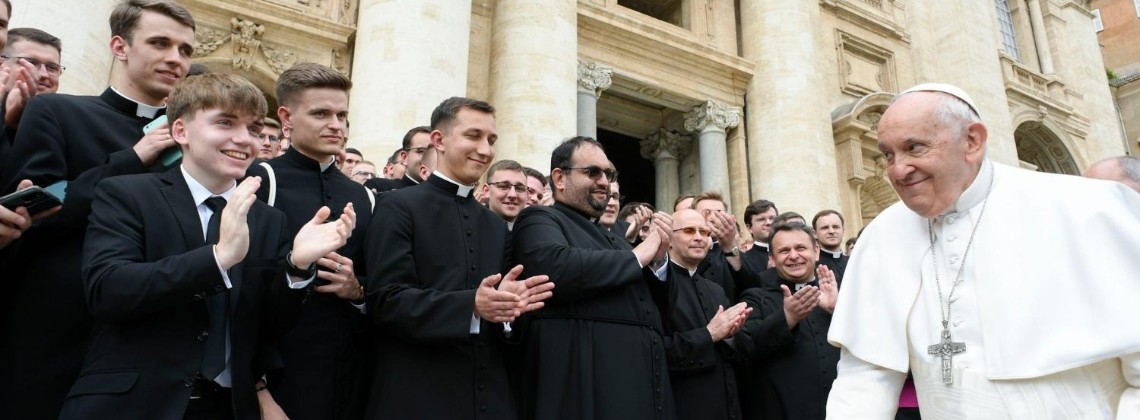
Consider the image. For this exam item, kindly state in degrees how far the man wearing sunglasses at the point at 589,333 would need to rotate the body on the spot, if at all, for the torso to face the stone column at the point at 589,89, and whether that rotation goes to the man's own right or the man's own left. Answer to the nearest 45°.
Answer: approximately 135° to the man's own left

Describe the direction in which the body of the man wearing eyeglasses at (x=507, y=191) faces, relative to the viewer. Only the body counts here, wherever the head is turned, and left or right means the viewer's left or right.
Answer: facing the viewer and to the right of the viewer

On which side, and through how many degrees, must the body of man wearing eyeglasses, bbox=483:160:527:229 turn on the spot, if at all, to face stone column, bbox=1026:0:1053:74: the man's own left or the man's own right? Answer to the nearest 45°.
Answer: approximately 90° to the man's own left

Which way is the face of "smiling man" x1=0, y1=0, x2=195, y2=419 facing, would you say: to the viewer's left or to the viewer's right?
to the viewer's right

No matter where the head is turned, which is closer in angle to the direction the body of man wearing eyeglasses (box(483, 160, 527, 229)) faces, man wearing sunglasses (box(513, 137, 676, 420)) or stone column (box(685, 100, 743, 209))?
the man wearing sunglasses

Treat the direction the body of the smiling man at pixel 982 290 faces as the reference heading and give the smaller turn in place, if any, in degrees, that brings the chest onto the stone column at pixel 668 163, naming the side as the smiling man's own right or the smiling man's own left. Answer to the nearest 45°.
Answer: approximately 90° to the smiling man's own right

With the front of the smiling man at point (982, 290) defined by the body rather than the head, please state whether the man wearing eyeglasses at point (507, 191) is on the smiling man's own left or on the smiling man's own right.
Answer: on the smiling man's own right

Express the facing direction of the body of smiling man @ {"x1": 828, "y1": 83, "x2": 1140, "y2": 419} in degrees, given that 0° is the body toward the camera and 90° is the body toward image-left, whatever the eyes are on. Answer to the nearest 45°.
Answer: approximately 45°

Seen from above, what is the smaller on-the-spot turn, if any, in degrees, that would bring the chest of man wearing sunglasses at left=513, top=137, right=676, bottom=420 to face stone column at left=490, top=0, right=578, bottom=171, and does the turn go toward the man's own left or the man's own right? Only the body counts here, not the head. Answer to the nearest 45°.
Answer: approximately 135° to the man's own left

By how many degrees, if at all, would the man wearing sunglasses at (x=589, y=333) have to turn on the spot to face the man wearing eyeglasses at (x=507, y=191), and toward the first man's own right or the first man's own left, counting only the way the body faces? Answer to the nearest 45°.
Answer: approximately 180°

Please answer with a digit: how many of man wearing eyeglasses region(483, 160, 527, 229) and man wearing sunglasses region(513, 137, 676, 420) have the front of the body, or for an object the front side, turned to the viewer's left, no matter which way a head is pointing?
0

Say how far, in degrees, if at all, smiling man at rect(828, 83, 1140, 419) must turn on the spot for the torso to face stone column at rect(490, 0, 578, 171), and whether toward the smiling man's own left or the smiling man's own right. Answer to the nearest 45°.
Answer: approximately 90° to the smiling man's own right

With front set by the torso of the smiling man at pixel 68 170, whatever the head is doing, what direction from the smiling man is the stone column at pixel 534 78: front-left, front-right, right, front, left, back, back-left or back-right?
left

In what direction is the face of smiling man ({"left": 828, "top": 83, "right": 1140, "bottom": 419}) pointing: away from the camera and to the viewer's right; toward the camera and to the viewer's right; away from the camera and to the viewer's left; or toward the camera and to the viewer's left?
toward the camera and to the viewer's left

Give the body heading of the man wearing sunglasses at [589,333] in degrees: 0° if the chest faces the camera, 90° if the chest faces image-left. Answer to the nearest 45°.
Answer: approximately 315°
